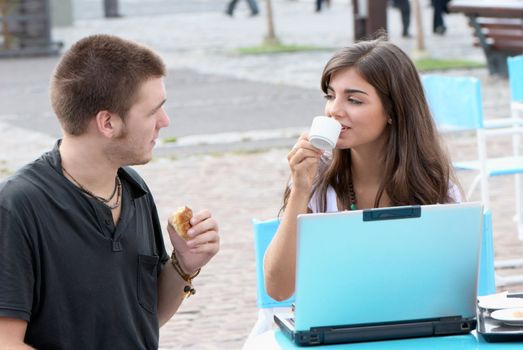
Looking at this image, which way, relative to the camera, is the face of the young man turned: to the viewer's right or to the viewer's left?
to the viewer's right

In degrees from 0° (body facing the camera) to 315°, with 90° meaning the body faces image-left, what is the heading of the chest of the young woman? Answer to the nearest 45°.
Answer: approximately 45°

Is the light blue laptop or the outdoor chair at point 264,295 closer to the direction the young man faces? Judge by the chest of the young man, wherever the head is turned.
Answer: the light blue laptop

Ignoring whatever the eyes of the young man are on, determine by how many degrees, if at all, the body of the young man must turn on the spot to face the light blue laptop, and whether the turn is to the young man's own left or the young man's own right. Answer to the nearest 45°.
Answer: approximately 45° to the young man's own left

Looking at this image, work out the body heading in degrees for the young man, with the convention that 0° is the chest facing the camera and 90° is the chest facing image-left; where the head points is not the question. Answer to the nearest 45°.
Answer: approximately 315°

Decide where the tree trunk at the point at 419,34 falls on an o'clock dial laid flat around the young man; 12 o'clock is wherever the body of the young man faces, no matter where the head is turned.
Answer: The tree trunk is roughly at 8 o'clock from the young man.

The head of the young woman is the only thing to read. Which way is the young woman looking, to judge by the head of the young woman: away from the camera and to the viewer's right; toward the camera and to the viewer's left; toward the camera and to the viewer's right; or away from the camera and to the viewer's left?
toward the camera and to the viewer's left

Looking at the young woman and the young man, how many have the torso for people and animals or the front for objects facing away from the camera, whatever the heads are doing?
0

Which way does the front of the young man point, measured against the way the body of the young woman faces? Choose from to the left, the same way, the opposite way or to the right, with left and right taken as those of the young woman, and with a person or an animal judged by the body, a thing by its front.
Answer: to the left

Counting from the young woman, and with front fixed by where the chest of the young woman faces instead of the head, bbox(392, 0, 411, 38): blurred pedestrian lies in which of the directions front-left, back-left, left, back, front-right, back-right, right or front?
back-right
